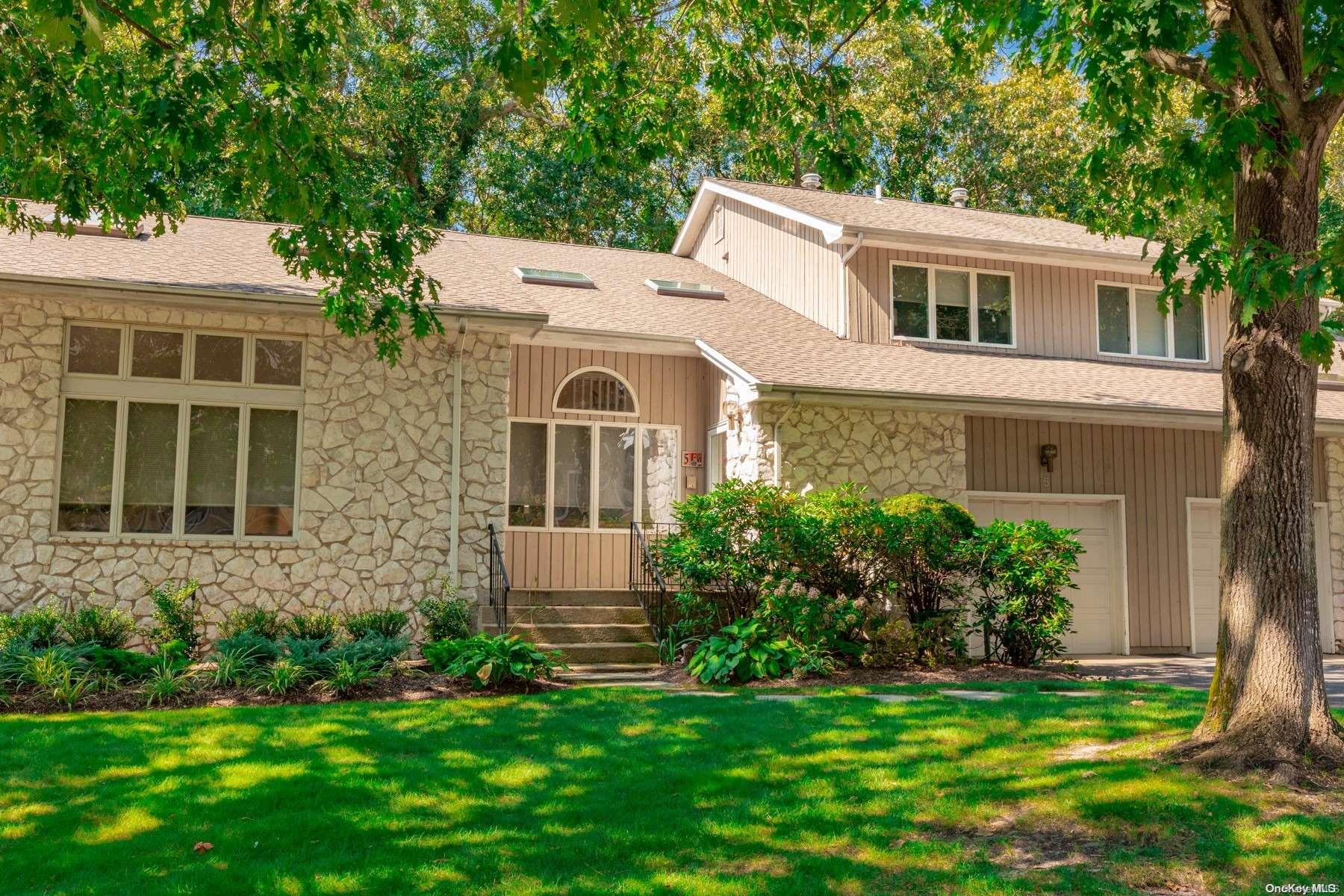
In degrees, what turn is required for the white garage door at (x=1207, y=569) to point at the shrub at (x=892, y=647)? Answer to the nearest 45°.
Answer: approximately 45° to its right

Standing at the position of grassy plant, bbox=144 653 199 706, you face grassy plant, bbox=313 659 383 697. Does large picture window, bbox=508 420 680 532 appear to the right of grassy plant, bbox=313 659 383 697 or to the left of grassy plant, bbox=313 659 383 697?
left

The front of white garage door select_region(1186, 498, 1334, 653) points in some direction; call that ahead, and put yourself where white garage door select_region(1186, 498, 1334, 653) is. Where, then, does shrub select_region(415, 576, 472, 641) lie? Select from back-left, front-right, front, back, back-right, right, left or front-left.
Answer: front-right

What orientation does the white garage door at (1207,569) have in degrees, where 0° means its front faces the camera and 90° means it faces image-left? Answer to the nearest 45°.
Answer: approximately 0°

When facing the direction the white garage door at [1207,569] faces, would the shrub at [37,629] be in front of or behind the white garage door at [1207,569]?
in front

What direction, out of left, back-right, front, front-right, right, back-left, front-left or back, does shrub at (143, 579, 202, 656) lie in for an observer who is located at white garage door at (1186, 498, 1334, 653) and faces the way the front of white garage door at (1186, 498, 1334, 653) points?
front-right

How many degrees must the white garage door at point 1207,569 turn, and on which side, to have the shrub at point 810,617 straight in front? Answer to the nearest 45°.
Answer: approximately 45° to its right

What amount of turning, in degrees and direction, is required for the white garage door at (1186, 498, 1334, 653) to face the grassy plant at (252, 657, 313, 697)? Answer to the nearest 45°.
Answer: approximately 45° to its right

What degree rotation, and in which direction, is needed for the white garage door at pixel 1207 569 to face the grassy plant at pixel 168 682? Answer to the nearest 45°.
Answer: approximately 45° to its right

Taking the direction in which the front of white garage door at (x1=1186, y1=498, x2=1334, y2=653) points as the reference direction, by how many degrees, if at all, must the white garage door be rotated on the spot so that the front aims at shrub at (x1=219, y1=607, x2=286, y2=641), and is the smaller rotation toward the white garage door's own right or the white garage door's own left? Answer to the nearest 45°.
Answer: approximately 45° to the white garage door's own right

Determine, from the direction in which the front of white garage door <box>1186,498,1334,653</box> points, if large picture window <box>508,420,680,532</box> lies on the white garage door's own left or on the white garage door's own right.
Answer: on the white garage door's own right

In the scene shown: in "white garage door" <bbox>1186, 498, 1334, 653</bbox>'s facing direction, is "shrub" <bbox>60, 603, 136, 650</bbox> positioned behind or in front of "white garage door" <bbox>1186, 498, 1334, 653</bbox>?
in front
